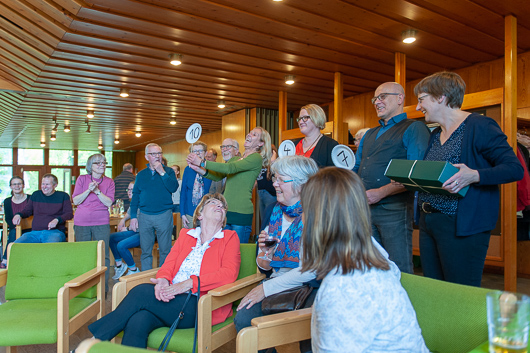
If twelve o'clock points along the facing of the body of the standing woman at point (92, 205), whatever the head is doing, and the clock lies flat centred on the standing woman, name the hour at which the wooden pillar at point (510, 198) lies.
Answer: The wooden pillar is roughly at 10 o'clock from the standing woman.

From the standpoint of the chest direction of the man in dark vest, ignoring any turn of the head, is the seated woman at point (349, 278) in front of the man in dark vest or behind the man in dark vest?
in front

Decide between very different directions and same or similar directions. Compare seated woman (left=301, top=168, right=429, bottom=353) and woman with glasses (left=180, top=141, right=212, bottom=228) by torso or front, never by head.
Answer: very different directions

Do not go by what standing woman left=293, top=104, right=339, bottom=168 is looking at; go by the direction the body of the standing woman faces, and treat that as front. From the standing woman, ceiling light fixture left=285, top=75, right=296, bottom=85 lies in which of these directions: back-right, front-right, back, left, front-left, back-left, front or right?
back-right

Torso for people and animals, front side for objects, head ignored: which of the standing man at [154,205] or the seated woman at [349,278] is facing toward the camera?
the standing man

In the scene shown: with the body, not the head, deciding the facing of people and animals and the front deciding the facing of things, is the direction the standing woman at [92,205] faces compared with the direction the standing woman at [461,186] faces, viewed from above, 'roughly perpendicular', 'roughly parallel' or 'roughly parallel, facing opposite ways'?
roughly perpendicular

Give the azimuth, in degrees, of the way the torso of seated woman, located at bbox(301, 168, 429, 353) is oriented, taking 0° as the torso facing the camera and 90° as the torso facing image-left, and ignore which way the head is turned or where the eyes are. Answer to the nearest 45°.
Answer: approximately 135°

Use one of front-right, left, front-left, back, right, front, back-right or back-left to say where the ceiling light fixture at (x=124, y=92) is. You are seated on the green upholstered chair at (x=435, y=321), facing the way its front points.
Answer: right

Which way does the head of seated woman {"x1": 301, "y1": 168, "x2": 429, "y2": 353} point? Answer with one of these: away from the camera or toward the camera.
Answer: away from the camera

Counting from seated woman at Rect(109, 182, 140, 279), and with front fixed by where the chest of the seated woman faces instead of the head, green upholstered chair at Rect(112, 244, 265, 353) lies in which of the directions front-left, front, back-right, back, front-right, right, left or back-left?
front-left

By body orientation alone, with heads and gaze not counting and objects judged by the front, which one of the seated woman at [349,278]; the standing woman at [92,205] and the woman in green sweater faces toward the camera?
the standing woman

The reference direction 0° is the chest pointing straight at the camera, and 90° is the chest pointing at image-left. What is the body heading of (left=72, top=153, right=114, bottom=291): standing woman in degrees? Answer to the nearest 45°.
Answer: approximately 0°

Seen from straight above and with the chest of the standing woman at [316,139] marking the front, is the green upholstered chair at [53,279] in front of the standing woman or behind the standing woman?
in front
